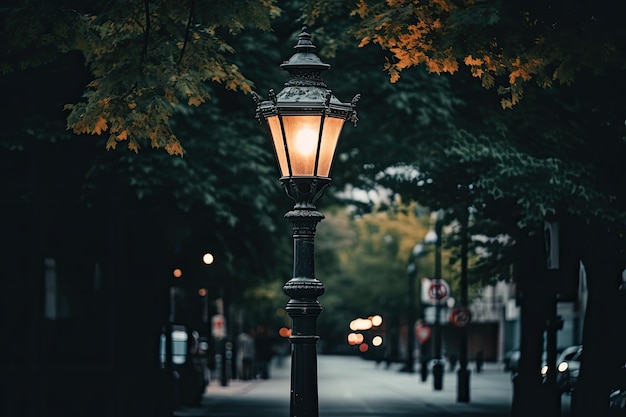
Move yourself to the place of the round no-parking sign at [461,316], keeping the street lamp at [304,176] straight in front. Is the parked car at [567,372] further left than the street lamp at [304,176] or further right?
left

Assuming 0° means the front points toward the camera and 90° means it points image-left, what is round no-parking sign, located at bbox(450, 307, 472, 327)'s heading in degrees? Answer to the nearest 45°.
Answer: approximately 0°

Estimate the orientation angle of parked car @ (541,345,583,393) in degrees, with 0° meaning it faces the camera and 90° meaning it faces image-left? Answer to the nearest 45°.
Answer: approximately 45°

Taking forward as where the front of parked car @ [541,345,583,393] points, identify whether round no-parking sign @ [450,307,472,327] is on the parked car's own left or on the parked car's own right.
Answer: on the parked car's own right

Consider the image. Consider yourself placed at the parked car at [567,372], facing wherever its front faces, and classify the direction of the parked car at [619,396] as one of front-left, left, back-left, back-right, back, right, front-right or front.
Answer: front-left

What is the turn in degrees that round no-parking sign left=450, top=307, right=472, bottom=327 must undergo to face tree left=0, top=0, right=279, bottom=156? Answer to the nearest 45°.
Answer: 0° — it already faces it
